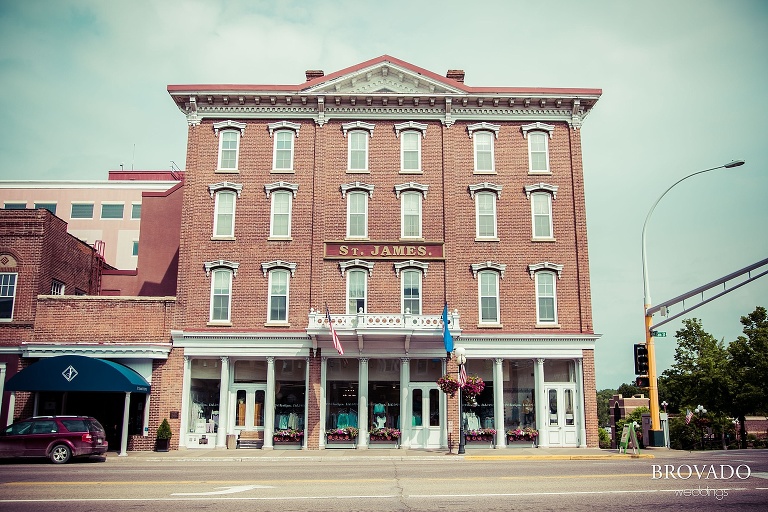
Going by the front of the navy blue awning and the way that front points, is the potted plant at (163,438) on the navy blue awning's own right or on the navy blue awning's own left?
on the navy blue awning's own left

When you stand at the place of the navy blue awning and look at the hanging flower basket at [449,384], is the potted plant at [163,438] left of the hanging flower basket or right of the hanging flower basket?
left

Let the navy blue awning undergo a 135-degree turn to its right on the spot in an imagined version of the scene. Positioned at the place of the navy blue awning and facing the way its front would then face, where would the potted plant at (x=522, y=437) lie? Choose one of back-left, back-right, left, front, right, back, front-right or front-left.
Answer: back-right

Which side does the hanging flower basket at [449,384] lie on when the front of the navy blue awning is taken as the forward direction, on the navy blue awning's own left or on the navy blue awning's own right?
on the navy blue awning's own left

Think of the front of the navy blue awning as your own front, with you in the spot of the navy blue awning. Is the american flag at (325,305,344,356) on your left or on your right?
on your left

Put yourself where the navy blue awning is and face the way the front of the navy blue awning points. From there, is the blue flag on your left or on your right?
on your left

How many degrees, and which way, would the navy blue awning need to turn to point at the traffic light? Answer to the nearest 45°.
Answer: approximately 45° to its left

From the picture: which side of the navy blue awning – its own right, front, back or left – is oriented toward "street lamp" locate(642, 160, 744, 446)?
left

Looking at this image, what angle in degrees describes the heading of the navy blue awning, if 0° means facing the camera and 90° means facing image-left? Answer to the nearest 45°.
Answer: approximately 0°
